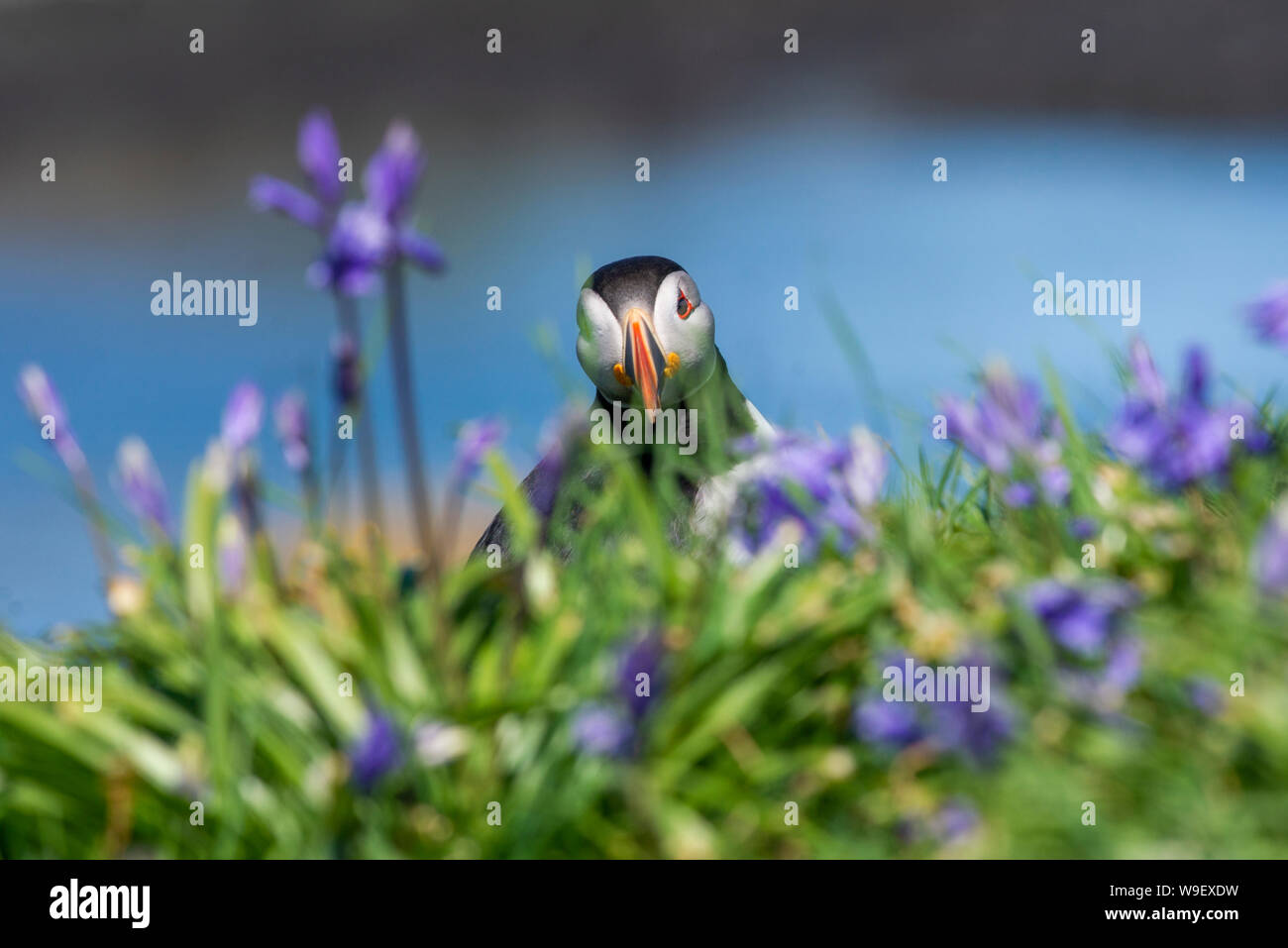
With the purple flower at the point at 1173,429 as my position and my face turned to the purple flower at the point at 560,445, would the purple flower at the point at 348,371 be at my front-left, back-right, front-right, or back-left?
front-left

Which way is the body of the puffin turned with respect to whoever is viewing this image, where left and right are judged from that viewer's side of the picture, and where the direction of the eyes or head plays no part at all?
facing the viewer and to the right of the viewer

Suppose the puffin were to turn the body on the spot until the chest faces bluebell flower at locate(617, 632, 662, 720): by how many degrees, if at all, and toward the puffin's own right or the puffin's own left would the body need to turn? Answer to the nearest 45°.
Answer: approximately 45° to the puffin's own right

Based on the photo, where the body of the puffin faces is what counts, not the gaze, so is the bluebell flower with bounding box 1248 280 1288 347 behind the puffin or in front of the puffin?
in front

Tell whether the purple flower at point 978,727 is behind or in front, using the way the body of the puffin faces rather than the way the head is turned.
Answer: in front

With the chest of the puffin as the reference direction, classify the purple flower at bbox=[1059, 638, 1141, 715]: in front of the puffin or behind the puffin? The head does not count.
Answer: in front

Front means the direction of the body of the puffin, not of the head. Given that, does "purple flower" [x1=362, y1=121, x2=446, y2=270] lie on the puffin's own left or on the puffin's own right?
on the puffin's own right

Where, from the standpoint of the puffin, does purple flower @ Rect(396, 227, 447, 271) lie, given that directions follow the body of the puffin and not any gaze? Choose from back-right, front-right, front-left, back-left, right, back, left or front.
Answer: front-right

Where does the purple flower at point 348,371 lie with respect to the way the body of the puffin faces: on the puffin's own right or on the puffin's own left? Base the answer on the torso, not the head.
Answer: on the puffin's own right

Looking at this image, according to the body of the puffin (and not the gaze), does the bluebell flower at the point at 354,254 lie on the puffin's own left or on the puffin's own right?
on the puffin's own right

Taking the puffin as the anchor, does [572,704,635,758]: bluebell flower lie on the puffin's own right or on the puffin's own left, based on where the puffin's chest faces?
on the puffin's own right
